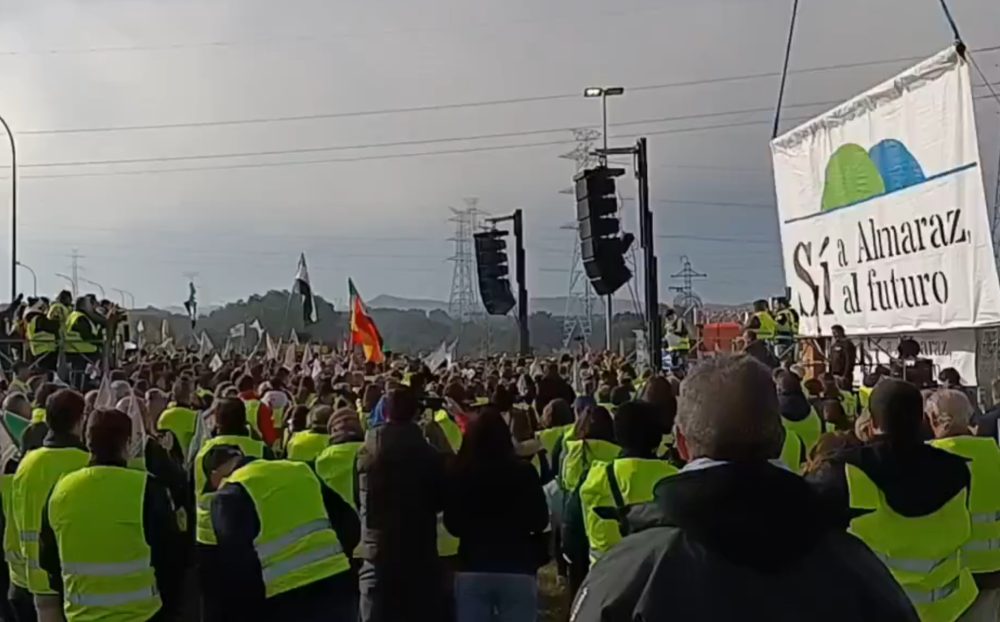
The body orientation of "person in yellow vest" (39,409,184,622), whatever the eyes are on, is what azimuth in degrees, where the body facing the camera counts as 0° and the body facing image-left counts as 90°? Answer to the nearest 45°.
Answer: approximately 180°

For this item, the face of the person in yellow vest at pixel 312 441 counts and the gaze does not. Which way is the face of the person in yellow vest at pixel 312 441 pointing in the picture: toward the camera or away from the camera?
away from the camera

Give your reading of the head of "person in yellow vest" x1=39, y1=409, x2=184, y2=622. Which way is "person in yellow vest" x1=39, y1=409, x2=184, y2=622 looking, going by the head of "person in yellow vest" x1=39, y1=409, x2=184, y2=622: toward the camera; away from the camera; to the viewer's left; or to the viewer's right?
away from the camera

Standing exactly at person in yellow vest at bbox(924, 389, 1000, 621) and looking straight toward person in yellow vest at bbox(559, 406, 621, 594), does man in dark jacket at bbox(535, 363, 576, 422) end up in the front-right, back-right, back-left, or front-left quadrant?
front-right

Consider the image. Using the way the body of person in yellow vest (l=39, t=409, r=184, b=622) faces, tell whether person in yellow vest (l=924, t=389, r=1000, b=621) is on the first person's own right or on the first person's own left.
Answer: on the first person's own right

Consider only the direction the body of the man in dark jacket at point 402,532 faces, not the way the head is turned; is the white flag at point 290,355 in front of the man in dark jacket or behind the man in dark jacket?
in front

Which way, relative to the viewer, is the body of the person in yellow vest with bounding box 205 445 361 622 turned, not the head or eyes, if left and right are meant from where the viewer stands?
facing away from the viewer and to the left of the viewer

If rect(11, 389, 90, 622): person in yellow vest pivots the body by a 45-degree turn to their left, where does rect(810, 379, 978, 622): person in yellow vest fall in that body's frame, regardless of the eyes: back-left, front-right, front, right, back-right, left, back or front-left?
back-right

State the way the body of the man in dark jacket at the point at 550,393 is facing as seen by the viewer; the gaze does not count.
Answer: away from the camera

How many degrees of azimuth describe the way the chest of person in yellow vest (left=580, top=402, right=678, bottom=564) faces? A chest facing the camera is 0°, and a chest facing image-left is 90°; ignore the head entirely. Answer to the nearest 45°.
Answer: approximately 180°
